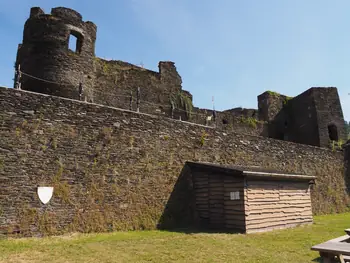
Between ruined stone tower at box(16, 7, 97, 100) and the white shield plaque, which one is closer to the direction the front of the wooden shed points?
the white shield plaque

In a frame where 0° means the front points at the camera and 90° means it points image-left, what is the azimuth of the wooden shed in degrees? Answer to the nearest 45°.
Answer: approximately 45°

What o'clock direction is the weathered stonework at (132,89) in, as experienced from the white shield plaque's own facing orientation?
The weathered stonework is roughly at 7 o'clock from the white shield plaque.
